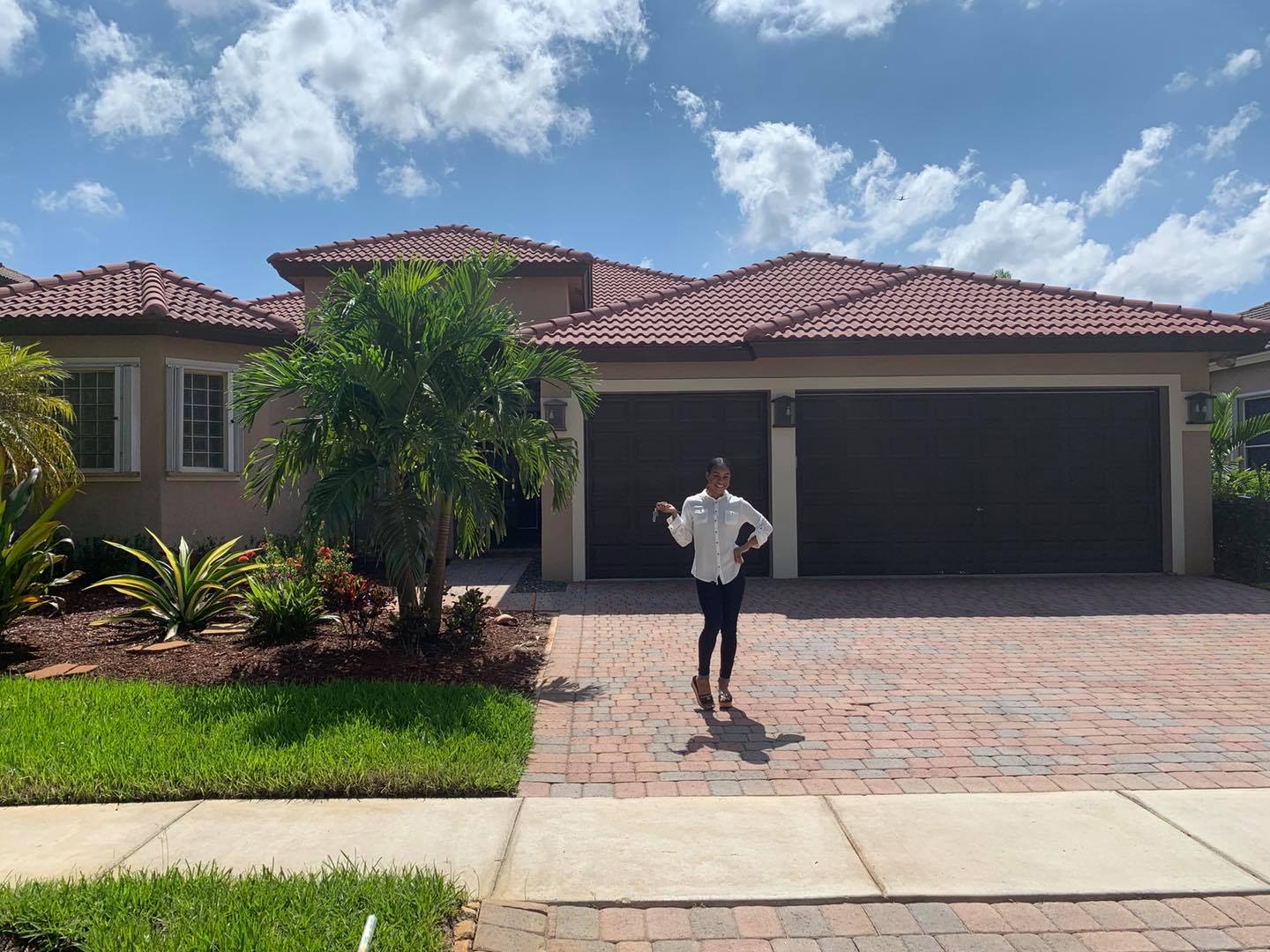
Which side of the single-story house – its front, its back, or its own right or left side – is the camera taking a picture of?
front

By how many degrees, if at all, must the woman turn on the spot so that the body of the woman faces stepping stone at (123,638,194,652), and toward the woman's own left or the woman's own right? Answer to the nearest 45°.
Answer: approximately 90° to the woman's own right

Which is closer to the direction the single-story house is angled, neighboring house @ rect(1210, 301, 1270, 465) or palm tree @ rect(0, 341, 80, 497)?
the palm tree

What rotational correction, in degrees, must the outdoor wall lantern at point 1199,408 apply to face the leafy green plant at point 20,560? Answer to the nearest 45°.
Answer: approximately 45° to its right

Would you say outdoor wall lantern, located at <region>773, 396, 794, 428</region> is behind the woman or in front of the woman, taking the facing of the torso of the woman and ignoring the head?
behind

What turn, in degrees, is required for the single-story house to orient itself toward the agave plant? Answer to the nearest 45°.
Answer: approximately 45° to its right

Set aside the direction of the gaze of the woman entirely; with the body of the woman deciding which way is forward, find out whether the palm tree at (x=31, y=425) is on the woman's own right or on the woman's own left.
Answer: on the woman's own right

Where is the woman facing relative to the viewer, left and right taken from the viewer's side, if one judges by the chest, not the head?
facing the viewer

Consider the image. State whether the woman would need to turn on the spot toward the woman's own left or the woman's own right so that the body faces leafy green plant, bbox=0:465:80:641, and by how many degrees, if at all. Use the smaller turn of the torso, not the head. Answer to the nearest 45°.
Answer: approximately 90° to the woman's own right

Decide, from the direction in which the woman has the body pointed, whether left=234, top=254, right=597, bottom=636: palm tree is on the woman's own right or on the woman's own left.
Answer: on the woman's own right

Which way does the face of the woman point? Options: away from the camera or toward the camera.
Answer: toward the camera

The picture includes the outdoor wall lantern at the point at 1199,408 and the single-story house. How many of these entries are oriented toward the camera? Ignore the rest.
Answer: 2

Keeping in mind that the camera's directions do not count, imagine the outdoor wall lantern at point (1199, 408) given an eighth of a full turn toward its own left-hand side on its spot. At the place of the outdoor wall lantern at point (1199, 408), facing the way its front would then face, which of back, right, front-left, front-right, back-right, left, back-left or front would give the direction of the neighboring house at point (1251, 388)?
back-left

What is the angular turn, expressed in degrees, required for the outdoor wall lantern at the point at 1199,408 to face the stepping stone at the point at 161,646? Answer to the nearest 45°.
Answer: approximately 45° to its right

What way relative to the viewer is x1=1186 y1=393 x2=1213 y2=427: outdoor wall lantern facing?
toward the camera

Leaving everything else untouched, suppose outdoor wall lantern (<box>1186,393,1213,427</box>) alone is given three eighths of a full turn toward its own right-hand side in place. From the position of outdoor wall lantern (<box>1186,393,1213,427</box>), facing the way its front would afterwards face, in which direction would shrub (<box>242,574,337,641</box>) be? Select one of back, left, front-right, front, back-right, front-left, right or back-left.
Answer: left

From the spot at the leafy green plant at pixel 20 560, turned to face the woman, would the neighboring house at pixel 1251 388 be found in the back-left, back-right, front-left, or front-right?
front-left

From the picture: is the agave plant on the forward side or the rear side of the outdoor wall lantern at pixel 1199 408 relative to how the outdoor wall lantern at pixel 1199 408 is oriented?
on the forward side

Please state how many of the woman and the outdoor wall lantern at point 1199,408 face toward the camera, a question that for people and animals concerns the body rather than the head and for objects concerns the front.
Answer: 2

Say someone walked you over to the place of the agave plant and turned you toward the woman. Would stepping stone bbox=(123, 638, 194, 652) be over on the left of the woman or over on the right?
right
